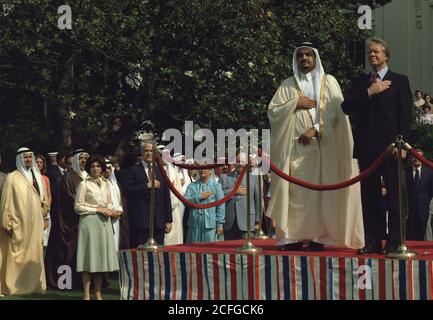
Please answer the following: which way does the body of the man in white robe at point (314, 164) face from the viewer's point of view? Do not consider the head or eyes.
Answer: toward the camera

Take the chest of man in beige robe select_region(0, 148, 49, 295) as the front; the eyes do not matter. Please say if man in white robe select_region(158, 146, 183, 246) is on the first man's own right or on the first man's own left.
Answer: on the first man's own left

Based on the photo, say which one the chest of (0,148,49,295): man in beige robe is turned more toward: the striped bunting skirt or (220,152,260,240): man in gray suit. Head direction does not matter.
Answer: the striped bunting skirt

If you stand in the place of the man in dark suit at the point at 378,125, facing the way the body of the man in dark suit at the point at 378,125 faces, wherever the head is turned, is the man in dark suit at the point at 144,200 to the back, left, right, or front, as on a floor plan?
right

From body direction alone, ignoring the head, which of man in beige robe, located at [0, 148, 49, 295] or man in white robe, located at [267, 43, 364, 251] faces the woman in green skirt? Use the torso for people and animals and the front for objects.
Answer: man in beige robe, located at [0, 148, 49, 295]

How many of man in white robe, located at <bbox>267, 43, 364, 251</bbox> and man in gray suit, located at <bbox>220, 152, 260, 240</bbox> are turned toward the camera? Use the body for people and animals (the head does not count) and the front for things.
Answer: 2

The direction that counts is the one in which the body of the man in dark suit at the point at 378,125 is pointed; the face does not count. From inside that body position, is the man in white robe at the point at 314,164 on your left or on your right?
on your right

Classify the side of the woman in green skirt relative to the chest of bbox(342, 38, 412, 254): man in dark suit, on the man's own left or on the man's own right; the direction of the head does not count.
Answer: on the man's own right

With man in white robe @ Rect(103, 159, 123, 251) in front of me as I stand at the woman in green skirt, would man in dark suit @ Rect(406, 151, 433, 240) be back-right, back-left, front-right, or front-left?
front-right
